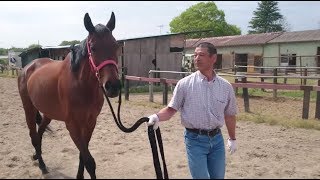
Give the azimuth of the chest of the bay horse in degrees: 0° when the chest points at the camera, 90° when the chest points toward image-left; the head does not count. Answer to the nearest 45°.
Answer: approximately 315°

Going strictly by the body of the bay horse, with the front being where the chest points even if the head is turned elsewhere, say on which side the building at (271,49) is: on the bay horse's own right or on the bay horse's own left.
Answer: on the bay horse's own left

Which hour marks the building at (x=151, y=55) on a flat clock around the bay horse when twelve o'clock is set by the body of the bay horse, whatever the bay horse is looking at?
The building is roughly at 8 o'clock from the bay horse.
